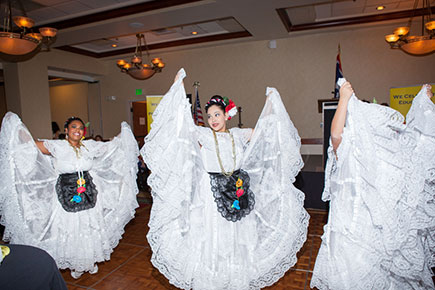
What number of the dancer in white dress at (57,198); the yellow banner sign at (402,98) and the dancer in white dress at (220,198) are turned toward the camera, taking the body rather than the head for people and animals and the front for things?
3

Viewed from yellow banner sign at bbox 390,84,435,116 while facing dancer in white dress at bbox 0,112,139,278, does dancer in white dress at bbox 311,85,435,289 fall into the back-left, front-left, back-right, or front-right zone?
front-left

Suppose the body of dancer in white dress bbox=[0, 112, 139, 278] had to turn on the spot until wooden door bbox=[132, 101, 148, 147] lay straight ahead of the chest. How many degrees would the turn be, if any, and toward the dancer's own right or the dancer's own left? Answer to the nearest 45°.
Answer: approximately 180°

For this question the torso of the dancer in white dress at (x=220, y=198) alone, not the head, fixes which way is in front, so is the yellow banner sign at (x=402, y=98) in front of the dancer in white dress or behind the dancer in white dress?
behind

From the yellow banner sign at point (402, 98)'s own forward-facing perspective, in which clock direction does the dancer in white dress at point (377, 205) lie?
The dancer in white dress is roughly at 12 o'clock from the yellow banner sign.

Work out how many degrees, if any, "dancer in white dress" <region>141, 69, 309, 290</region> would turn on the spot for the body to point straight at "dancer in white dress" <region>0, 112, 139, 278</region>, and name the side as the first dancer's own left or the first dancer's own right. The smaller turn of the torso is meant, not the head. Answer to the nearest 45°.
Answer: approximately 90° to the first dancer's own right

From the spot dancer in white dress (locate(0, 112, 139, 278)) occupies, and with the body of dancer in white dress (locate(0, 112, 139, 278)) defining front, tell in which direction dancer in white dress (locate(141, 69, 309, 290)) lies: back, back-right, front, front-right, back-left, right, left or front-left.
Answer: front-left

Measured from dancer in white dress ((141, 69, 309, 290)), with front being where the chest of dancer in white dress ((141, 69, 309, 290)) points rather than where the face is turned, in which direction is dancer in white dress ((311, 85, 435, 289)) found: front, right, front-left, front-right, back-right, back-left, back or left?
front-left

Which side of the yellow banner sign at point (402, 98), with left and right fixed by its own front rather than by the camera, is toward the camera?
front

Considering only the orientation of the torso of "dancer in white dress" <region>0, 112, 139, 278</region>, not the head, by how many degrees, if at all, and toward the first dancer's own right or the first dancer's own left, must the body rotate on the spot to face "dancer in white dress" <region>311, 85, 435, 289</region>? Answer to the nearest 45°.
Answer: approximately 45° to the first dancer's own left

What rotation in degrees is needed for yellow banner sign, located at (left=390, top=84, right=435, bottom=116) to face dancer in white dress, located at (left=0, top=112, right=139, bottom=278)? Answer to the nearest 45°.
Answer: approximately 45° to its right

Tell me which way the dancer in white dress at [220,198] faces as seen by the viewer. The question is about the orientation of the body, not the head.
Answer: toward the camera

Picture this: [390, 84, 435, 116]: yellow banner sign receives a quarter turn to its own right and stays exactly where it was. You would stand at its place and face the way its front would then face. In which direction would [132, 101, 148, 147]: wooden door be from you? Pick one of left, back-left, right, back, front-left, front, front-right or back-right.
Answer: front
